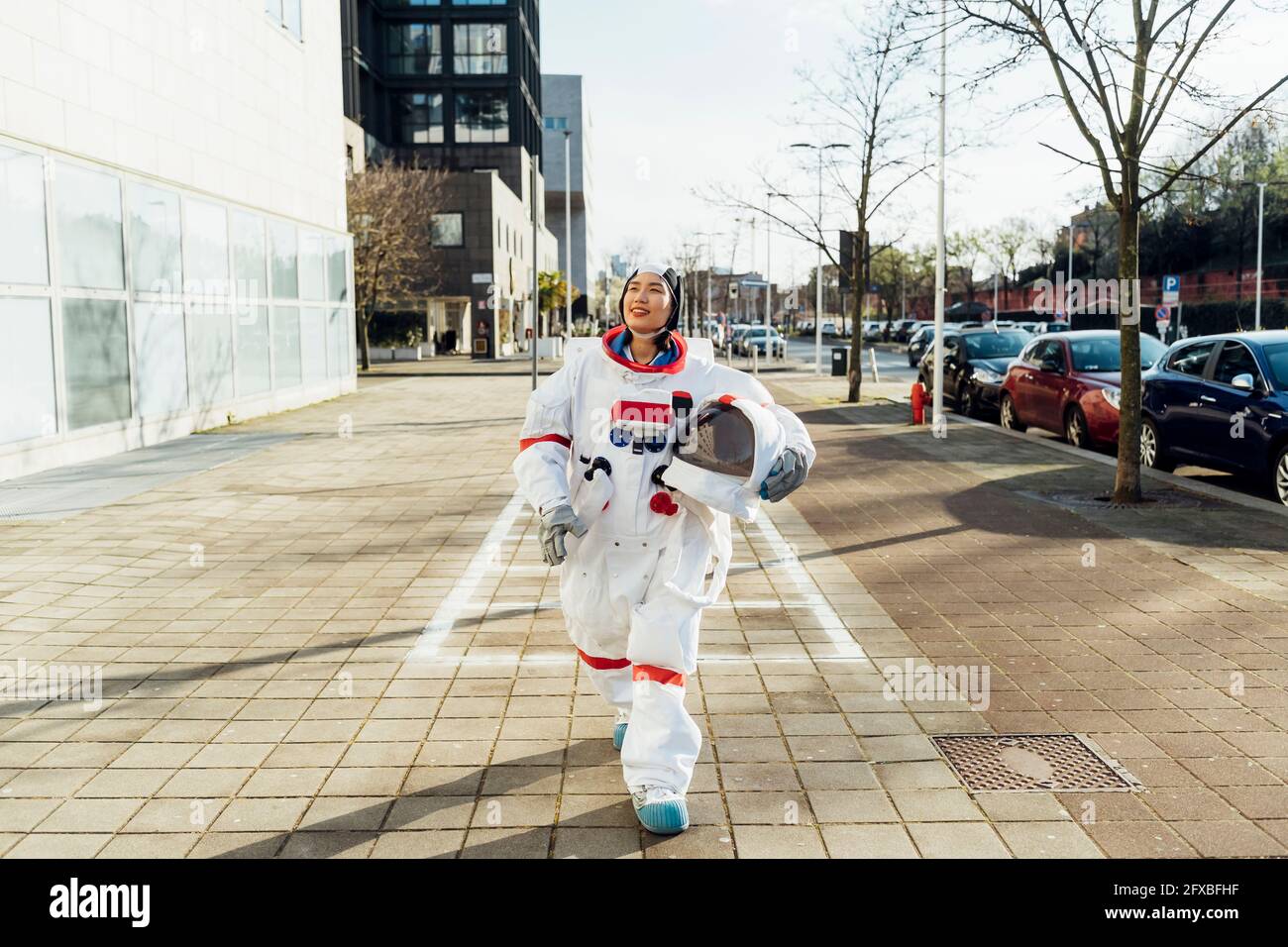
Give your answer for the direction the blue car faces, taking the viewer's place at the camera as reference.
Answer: facing the viewer and to the right of the viewer

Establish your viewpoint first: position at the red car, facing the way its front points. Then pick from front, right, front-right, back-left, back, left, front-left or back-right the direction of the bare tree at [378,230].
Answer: back

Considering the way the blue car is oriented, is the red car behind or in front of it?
behind

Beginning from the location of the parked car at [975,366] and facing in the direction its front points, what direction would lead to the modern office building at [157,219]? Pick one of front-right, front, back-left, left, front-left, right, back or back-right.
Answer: right

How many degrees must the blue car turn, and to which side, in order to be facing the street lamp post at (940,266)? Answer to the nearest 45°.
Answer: approximately 180°

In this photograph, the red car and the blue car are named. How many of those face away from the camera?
0

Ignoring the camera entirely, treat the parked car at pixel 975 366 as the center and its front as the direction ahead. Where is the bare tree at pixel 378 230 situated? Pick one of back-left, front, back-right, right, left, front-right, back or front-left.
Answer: back

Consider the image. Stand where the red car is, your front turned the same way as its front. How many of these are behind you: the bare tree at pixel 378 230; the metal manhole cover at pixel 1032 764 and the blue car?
1

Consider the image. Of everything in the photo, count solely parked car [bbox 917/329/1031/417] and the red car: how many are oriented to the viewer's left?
0
